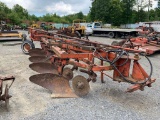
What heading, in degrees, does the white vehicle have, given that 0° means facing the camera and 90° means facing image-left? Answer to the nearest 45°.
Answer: approximately 90°

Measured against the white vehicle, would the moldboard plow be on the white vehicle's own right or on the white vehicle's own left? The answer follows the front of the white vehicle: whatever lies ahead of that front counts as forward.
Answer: on the white vehicle's own left
